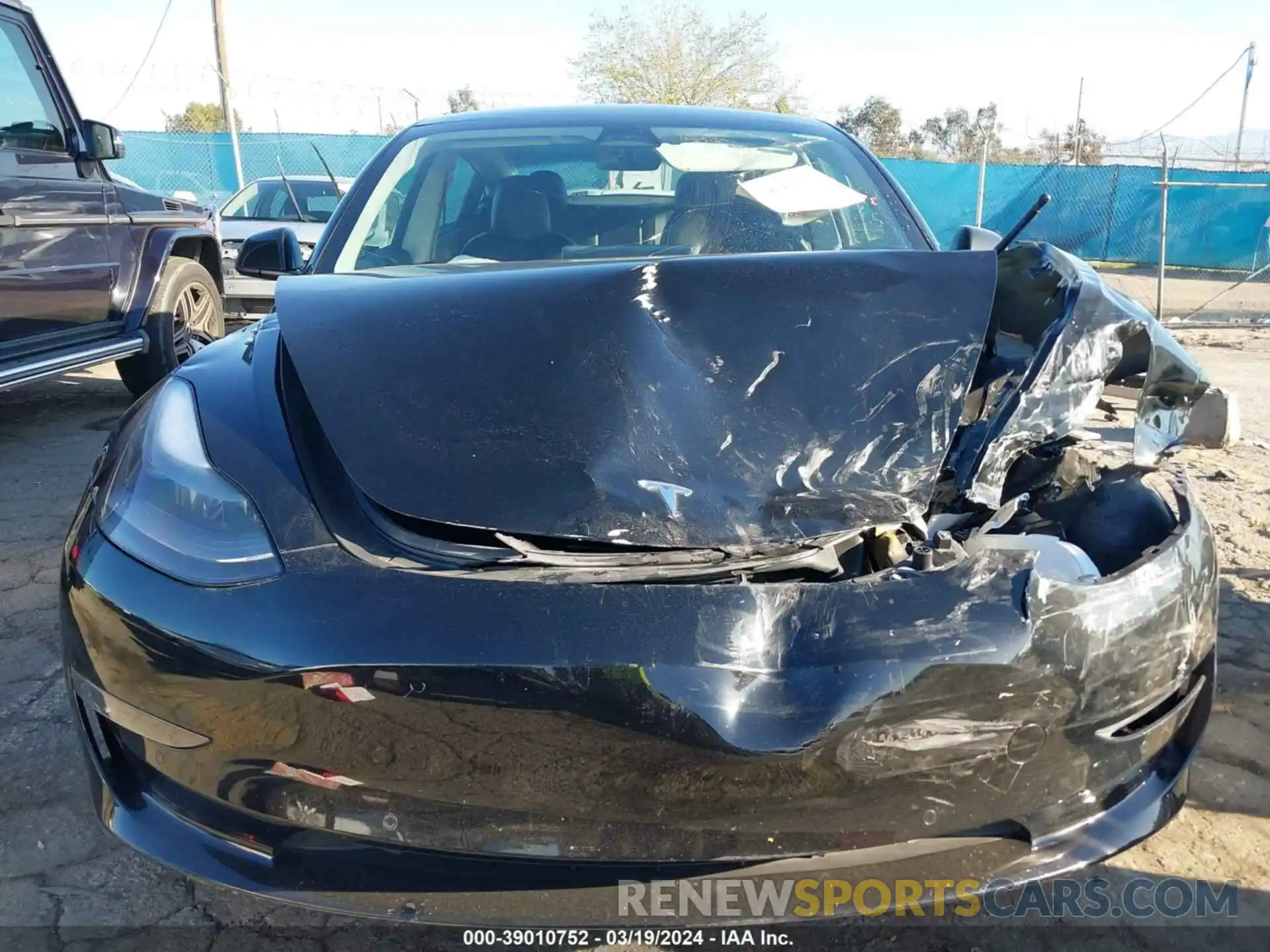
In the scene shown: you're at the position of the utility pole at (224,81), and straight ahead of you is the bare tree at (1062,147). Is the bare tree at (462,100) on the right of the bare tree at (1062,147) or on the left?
left

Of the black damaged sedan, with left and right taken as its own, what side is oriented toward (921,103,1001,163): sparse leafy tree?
back

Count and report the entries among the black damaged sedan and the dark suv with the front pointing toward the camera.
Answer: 1

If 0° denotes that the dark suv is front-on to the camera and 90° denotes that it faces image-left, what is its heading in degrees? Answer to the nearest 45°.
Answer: approximately 225°

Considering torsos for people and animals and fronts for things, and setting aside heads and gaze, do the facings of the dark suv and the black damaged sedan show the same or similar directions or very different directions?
very different directions

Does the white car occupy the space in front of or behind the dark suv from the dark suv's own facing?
in front

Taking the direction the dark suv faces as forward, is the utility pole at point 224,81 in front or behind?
in front

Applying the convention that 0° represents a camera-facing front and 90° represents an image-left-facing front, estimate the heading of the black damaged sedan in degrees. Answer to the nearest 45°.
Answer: approximately 0°

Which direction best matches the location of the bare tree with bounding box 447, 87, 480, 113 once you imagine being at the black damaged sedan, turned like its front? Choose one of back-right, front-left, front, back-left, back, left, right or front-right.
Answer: back
